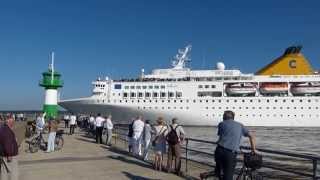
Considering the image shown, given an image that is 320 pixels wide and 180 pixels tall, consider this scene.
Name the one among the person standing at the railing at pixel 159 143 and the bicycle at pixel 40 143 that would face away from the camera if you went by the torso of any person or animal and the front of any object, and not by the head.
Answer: the person standing at the railing

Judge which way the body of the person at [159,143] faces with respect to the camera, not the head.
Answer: away from the camera

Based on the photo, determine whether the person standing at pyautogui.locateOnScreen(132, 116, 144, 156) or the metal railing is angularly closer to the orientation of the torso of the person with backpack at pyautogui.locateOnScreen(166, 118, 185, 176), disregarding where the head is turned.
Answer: the metal railing

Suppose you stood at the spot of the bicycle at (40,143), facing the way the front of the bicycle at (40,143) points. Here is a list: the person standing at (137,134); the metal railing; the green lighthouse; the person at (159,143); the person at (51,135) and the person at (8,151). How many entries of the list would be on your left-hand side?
1

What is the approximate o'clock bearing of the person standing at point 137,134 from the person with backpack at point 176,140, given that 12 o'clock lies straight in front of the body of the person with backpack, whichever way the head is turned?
The person standing is roughly at 10 o'clock from the person with backpack.
